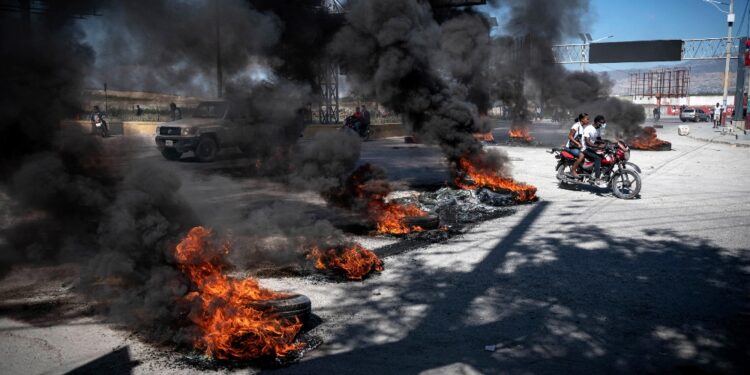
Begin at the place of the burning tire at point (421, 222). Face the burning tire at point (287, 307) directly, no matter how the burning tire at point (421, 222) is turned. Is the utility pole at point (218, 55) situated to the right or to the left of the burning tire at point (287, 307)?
right

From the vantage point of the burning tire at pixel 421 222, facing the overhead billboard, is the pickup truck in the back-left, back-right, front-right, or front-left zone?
front-left

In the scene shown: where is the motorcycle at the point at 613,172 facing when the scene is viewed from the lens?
facing the viewer and to the right of the viewer

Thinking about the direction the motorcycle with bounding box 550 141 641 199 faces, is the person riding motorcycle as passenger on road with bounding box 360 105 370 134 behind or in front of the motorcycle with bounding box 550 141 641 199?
behind

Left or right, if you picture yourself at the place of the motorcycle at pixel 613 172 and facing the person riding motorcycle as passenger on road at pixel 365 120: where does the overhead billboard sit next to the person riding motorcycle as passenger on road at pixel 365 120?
right

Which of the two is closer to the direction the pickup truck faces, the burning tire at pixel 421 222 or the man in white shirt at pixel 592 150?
the burning tire

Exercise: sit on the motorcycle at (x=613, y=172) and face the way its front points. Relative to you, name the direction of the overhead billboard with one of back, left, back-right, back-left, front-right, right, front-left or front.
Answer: back-left

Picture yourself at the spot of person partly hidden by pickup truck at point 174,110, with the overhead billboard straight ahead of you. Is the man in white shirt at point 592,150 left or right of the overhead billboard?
right

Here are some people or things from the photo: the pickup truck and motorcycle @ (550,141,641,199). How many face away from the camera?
0

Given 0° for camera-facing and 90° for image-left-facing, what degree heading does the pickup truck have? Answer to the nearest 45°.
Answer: approximately 45°

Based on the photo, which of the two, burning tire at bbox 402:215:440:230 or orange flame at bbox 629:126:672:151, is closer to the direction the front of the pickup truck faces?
the burning tire

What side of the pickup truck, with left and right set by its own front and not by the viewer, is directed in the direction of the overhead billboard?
back

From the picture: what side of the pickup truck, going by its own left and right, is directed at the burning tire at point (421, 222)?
left

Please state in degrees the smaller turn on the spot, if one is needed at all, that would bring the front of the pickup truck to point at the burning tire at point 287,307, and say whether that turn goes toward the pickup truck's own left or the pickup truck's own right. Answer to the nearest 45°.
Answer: approximately 45° to the pickup truck's own left
